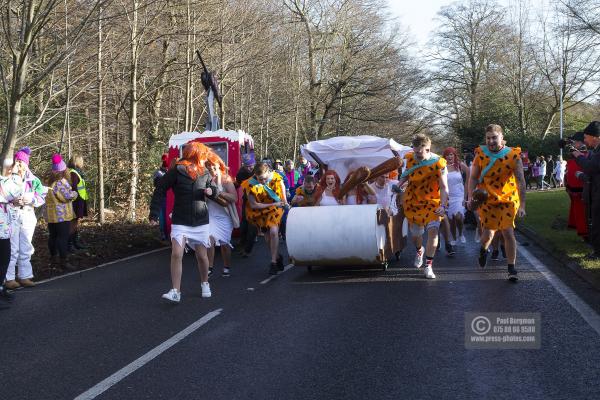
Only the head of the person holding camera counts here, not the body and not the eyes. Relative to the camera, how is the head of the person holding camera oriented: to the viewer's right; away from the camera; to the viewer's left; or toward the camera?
to the viewer's left

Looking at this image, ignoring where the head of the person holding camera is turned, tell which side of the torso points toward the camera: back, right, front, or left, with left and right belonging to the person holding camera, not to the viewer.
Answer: left

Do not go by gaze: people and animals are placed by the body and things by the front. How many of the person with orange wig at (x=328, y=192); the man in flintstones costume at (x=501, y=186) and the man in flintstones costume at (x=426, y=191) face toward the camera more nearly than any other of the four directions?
3

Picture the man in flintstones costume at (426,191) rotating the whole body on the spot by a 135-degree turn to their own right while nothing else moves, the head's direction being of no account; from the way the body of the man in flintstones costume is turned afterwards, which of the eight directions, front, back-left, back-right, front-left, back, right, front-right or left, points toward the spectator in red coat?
right

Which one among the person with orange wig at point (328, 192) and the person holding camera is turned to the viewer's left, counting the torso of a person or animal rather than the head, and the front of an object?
the person holding camera

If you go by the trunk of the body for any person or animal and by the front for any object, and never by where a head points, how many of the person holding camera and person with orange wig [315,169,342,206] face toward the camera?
1

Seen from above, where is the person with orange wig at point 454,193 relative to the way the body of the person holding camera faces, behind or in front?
in front

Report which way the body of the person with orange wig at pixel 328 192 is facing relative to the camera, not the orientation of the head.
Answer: toward the camera

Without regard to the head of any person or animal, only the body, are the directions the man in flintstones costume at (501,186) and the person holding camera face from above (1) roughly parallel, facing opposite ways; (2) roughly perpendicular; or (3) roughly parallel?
roughly perpendicular

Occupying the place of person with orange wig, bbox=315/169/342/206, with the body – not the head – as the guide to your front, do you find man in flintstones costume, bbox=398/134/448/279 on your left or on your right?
on your left

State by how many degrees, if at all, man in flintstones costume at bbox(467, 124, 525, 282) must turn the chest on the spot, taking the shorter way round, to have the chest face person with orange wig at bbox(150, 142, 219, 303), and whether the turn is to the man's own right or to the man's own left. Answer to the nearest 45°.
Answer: approximately 45° to the man's own right

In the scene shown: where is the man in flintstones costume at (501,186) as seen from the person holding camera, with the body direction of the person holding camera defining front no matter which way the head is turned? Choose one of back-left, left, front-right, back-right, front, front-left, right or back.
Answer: front-left
